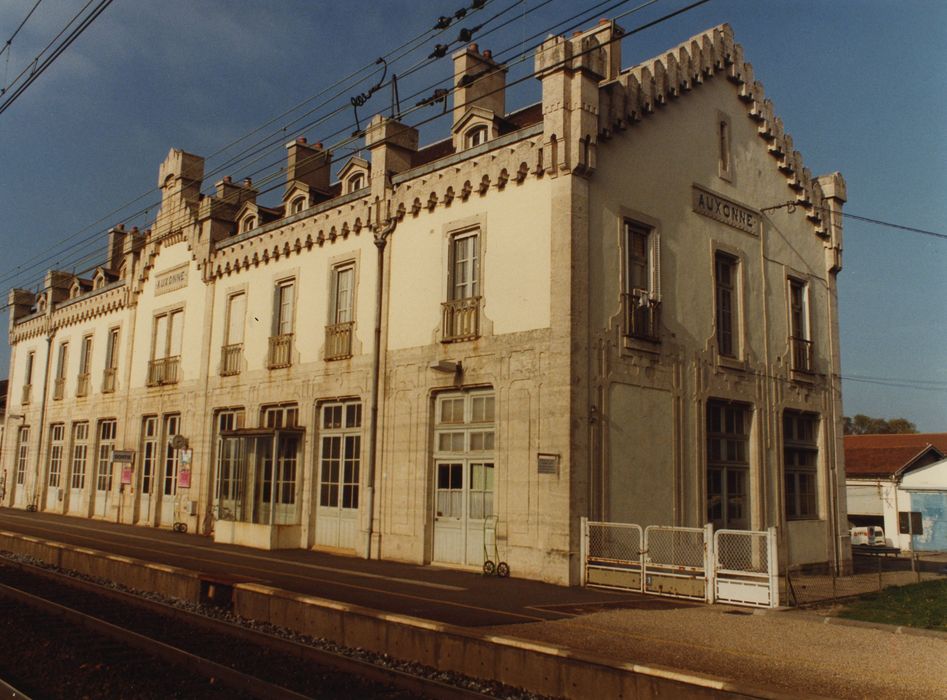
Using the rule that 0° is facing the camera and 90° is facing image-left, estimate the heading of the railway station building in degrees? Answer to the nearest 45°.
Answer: approximately 45°

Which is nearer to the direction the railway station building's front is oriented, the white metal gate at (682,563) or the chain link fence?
the white metal gate

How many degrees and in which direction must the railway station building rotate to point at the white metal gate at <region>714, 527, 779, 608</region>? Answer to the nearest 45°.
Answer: approximately 90° to its left

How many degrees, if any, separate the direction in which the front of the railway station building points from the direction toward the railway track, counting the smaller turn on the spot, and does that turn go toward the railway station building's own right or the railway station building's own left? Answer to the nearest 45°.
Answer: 0° — it already faces it

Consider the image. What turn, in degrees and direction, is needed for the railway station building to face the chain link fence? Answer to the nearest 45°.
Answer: approximately 135° to its left

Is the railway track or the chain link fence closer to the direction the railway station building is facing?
the railway track

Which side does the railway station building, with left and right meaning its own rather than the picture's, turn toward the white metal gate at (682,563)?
left
